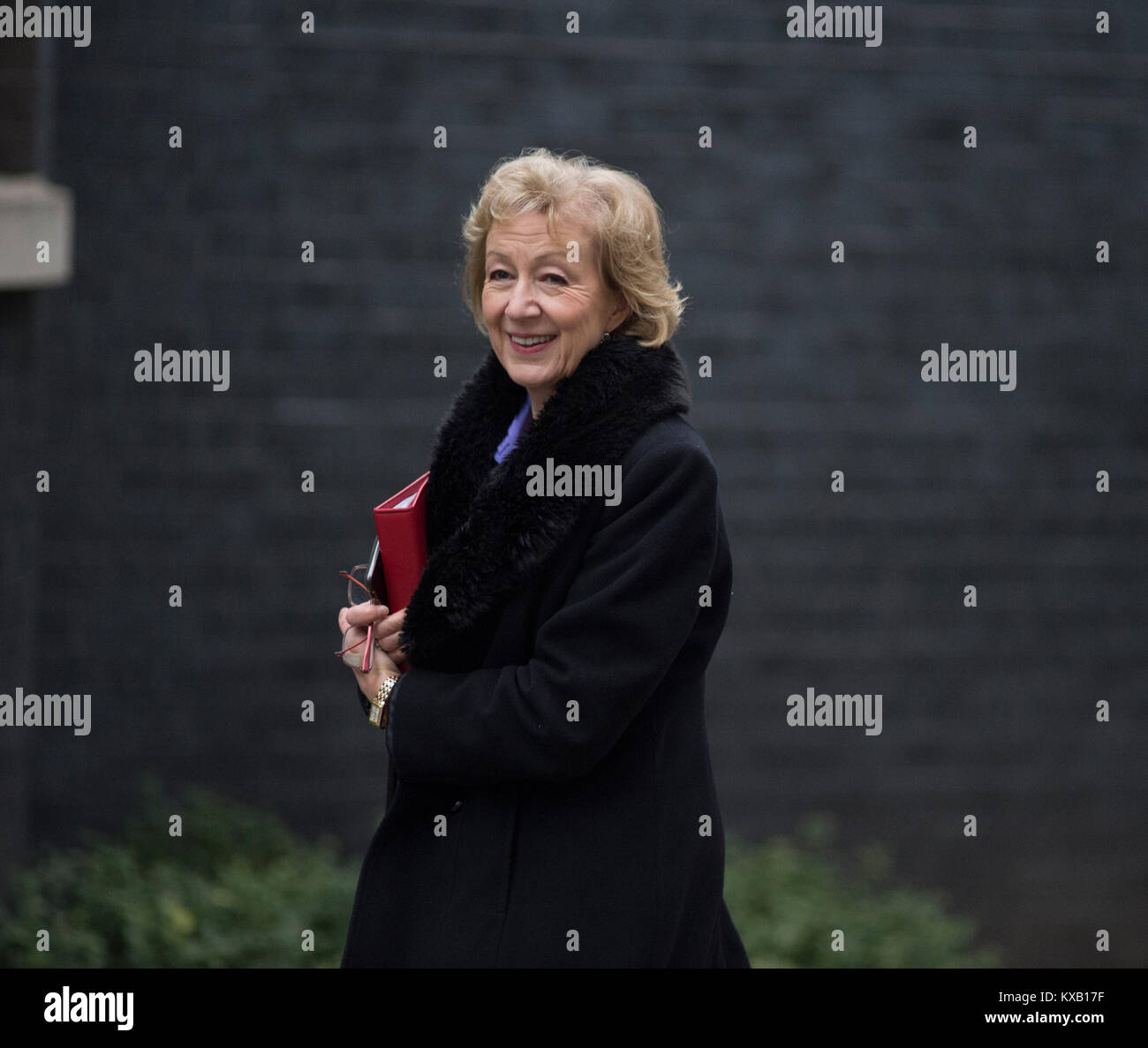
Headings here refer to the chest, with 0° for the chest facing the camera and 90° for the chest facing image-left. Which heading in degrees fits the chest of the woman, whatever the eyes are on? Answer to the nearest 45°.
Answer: approximately 45°

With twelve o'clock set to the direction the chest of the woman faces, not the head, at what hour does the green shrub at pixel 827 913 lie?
The green shrub is roughly at 5 o'clock from the woman.

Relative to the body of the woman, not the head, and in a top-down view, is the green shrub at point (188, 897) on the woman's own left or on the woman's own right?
on the woman's own right

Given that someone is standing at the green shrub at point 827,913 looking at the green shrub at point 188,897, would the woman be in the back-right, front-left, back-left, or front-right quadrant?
front-left
